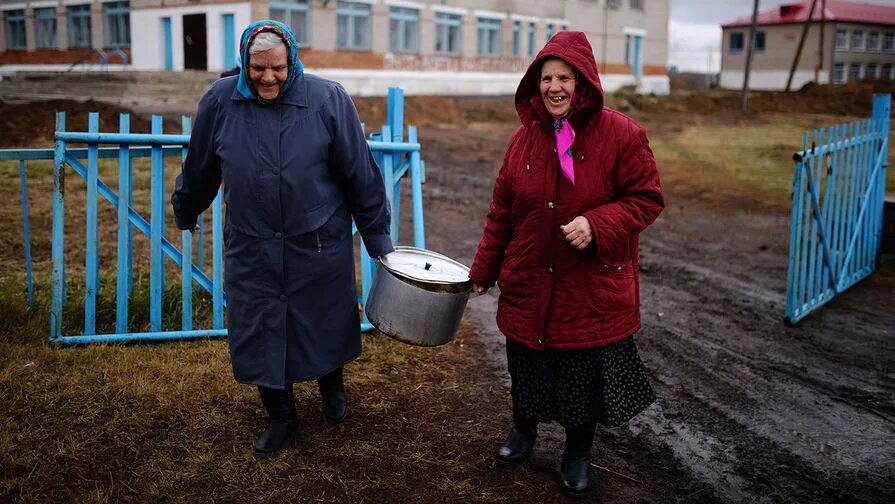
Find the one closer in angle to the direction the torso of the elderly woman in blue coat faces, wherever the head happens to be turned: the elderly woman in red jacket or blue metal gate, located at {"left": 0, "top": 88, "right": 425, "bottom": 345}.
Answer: the elderly woman in red jacket

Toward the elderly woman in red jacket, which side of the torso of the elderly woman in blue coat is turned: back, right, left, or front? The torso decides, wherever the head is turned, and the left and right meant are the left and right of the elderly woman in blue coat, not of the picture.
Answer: left

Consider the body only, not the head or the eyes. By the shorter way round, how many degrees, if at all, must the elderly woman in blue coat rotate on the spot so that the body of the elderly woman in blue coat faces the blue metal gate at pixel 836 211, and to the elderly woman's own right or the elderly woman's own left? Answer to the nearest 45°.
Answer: approximately 135° to the elderly woman's own left

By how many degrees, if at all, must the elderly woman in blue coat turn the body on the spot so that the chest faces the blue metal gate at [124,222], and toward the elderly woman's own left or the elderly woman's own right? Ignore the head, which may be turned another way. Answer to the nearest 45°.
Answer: approximately 135° to the elderly woman's own right

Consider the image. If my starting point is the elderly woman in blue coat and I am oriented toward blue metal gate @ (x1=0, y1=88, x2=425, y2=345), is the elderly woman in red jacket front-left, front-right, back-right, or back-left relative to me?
back-right

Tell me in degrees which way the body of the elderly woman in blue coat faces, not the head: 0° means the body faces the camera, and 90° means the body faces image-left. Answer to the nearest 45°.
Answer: approximately 0°
